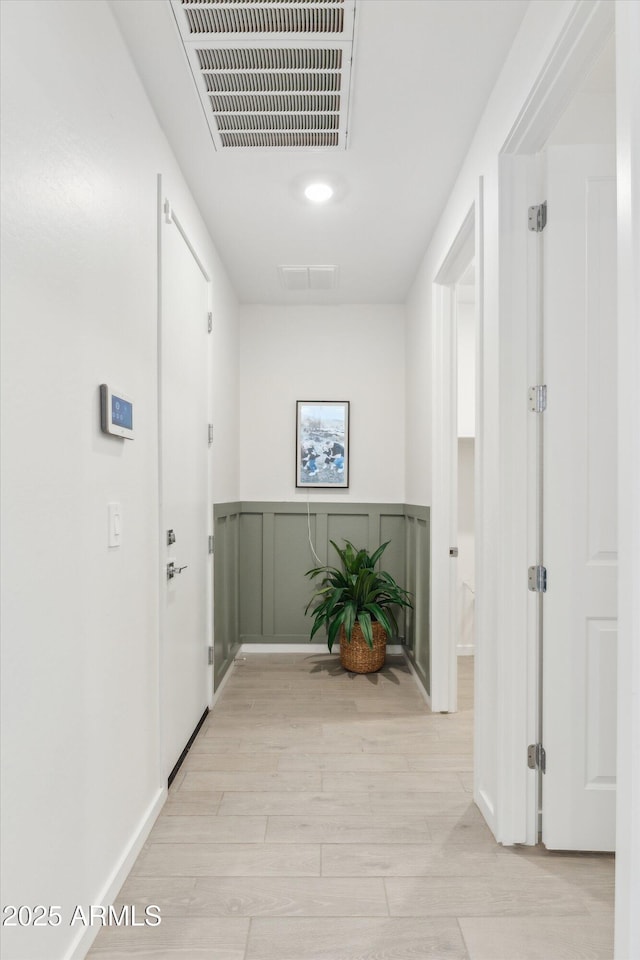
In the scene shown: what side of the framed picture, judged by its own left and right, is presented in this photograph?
front

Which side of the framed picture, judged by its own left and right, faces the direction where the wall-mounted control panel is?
front

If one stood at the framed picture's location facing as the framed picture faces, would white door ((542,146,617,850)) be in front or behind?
in front

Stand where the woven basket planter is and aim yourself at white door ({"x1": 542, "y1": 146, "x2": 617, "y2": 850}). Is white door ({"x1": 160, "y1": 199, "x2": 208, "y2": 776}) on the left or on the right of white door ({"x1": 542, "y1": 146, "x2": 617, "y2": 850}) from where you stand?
right

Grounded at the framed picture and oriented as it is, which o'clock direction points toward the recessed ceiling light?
The recessed ceiling light is roughly at 12 o'clock from the framed picture.

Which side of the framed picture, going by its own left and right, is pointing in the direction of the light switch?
front

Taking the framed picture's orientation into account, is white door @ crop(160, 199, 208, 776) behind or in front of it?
in front
